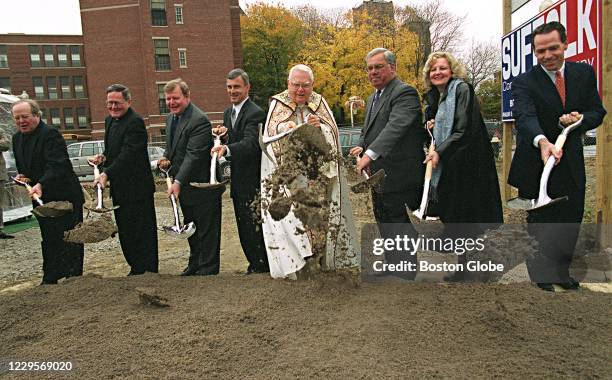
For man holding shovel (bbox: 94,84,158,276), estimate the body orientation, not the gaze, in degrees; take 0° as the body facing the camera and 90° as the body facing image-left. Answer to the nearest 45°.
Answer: approximately 45°

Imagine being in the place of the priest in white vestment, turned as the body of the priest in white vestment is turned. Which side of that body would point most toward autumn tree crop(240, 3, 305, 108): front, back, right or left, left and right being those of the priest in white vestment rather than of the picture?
back

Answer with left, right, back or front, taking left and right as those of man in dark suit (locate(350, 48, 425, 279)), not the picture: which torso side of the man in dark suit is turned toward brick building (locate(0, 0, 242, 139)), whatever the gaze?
right

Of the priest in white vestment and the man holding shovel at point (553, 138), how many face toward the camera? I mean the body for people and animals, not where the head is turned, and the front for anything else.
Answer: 2

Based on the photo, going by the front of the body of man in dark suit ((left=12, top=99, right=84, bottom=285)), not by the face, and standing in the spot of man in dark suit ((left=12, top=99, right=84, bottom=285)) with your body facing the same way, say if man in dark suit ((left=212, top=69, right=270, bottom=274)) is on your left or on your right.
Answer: on your left

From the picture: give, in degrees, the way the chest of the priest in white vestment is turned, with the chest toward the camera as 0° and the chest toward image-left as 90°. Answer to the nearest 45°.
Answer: approximately 0°

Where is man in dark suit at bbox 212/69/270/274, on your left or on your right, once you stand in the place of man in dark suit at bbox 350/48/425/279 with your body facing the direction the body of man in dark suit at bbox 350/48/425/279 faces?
on your right

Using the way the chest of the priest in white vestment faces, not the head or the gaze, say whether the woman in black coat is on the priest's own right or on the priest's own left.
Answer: on the priest's own left
